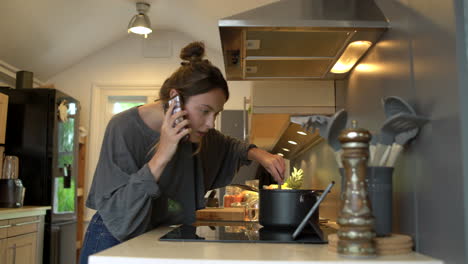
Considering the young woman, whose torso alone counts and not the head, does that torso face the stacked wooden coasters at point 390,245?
yes

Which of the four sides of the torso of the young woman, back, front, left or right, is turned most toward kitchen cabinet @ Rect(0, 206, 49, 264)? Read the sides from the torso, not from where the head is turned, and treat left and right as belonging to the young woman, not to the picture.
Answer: back

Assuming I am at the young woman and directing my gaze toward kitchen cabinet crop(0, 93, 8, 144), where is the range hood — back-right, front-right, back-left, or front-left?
back-right

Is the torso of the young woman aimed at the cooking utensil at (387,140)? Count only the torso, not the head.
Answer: yes

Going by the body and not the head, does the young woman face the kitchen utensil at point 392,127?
yes

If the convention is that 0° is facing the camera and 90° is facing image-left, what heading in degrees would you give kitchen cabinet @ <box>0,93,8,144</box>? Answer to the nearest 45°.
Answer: approximately 315°

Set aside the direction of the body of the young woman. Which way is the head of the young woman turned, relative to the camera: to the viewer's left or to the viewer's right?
to the viewer's right
